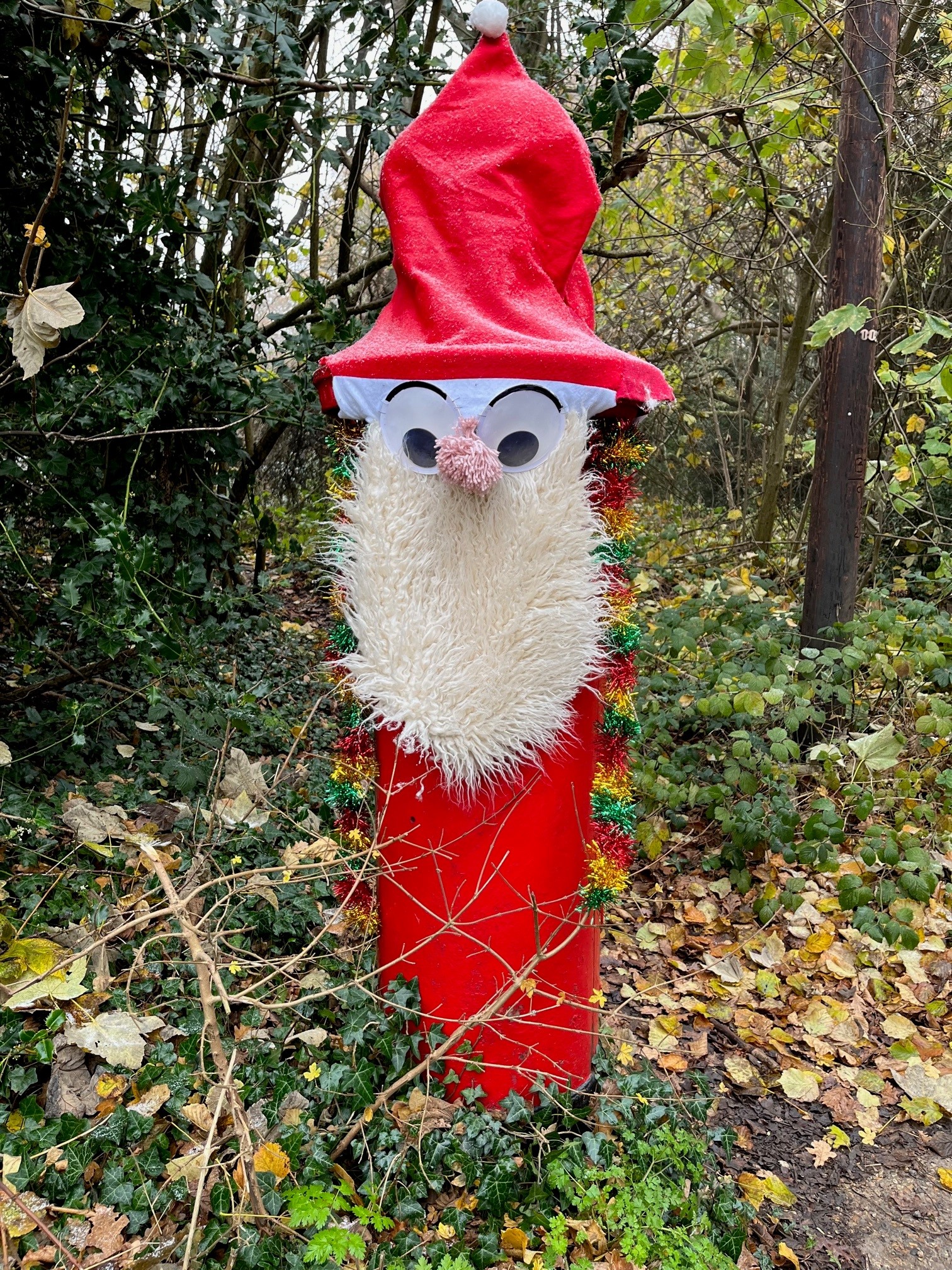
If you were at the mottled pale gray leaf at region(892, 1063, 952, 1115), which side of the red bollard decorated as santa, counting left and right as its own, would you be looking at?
left

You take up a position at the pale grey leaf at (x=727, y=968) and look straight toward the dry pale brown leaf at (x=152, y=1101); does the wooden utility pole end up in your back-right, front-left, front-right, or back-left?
back-right

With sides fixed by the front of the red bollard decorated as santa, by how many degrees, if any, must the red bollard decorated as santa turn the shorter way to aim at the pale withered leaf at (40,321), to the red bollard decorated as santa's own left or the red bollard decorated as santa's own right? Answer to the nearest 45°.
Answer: approximately 90° to the red bollard decorated as santa's own right

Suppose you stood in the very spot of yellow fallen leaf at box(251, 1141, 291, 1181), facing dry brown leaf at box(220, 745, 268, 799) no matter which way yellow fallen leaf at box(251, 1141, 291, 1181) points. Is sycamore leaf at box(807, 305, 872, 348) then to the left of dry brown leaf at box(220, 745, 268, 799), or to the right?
right

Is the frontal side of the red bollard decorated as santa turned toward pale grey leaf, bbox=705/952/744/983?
no

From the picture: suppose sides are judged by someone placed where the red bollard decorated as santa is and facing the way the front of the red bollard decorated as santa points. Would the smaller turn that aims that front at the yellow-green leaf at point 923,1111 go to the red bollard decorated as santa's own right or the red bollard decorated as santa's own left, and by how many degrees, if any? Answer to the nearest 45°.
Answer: approximately 90° to the red bollard decorated as santa's own left

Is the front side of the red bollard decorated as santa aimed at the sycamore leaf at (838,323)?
no

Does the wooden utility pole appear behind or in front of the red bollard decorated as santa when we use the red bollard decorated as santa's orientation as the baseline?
behind

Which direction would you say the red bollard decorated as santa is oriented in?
toward the camera
